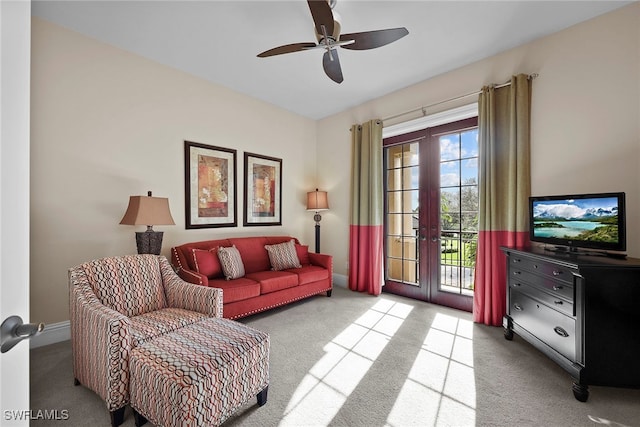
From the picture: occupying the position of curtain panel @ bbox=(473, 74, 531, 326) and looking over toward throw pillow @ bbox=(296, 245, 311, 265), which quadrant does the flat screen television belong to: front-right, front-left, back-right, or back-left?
back-left

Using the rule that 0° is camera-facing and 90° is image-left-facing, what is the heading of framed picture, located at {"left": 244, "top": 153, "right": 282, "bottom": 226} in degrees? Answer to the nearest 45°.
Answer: approximately 315°

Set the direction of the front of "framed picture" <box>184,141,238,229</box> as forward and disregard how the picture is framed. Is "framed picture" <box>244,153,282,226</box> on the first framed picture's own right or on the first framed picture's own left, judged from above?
on the first framed picture's own left

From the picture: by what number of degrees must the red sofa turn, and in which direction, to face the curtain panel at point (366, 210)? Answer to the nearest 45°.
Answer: approximately 45° to its left

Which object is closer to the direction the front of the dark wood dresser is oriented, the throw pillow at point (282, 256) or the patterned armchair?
the patterned armchair

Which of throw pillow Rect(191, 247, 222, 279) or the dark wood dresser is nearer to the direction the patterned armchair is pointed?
the dark wood dresser

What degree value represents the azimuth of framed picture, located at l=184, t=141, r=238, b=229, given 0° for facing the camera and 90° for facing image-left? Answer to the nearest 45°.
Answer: approximately 315°
